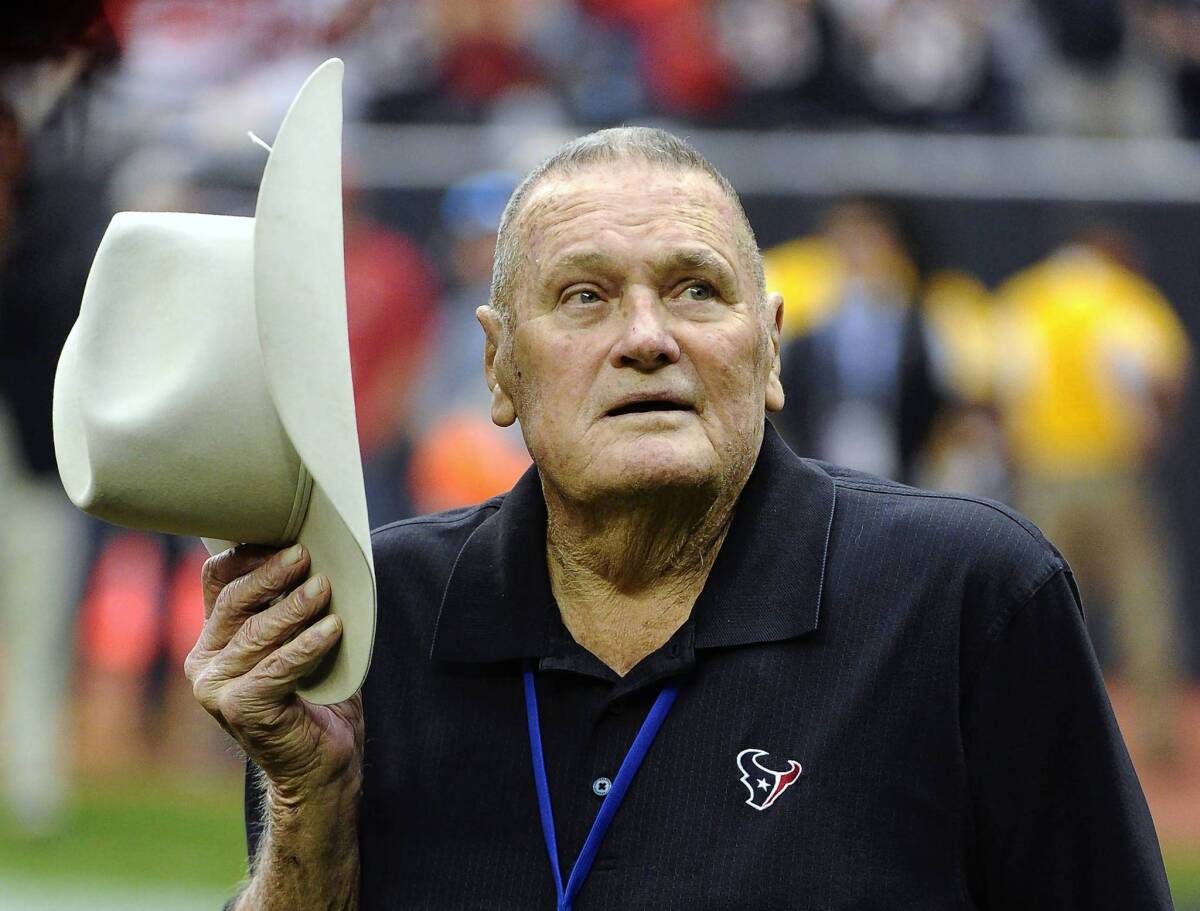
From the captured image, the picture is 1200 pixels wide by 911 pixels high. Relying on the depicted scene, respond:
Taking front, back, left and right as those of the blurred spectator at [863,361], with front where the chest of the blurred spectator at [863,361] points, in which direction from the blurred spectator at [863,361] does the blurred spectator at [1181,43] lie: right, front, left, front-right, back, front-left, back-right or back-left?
back-left

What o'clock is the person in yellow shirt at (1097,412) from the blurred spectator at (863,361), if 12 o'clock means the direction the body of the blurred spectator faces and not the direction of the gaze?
The person in yellow shirt is roughly at 8 o'clock from the blurred spectator.

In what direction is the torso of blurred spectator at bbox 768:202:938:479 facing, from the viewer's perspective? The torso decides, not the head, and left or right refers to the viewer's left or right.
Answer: facing the viewer

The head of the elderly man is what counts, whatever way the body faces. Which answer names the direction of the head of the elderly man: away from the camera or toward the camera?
toward the camera

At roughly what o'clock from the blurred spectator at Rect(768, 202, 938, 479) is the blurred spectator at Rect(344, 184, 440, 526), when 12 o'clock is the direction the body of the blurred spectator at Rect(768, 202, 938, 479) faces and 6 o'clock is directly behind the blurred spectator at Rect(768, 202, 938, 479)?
the blurred spectator at Rect(344, 184, 440, 526) is roughly at 3 o'clock from the blurred spectator at Rect(768, 202, 938, 479).

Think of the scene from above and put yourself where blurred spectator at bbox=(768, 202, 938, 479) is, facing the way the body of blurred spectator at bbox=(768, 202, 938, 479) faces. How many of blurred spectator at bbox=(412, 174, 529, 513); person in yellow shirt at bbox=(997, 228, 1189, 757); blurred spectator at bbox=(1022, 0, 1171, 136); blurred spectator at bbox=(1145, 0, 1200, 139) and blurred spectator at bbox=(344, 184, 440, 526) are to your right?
2

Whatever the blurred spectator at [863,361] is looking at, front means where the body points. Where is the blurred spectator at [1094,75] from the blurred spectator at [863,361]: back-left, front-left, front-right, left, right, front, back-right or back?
back-left

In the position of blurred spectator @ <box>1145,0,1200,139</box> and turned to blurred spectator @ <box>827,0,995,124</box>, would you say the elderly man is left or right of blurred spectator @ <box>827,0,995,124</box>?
left

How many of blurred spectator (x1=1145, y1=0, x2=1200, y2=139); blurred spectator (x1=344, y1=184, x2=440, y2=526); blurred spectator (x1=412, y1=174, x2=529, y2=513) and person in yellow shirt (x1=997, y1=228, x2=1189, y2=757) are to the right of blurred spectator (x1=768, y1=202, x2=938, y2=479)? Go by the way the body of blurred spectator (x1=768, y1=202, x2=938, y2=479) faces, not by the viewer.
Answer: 2

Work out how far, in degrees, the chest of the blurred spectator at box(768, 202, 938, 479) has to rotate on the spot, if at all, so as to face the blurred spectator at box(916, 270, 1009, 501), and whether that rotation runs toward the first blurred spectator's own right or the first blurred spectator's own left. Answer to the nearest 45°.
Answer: approximately 135° to the first blurred spectator's own left

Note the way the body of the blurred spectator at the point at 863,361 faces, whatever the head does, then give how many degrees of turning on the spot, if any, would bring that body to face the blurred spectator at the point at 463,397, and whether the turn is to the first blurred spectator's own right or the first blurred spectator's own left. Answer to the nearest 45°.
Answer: approximately 90° to the first blurred spectator's own right

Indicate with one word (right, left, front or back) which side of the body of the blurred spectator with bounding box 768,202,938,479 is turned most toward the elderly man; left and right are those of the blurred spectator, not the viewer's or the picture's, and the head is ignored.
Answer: front
